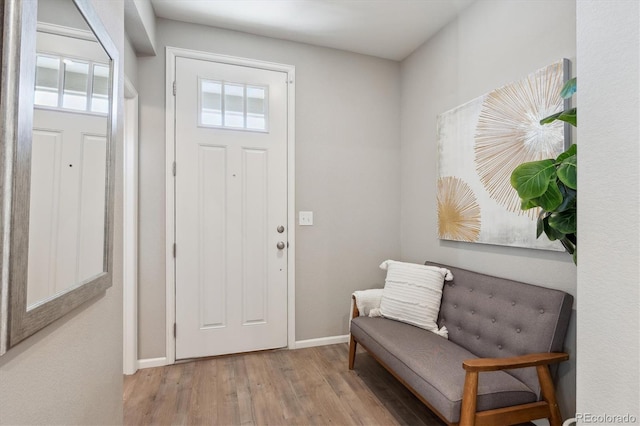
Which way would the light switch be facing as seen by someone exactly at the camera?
facing the viewer

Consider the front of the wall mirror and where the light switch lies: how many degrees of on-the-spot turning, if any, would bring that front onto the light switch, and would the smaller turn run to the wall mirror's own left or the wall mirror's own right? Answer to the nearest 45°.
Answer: approximately 90° to the wall mirror's own left

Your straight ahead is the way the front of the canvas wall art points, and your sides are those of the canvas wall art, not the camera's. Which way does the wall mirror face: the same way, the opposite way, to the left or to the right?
the opposite way

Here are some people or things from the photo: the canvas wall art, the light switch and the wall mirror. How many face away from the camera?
0

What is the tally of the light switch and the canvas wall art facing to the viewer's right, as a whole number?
0

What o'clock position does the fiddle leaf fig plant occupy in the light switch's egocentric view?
The fiddle leaf fig plant is roughly at 11 o'clock from the light switch.

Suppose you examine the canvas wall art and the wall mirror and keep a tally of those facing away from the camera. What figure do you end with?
0

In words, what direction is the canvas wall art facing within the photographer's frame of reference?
facing the viewer and to the left of the viewer

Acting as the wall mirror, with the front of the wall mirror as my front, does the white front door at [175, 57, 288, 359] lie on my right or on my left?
on my left

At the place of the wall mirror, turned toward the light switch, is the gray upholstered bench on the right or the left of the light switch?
right

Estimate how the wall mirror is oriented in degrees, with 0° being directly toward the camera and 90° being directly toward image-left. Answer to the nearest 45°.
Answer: approximately 315°

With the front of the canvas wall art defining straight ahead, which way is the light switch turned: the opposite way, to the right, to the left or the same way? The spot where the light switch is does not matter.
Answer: to the left

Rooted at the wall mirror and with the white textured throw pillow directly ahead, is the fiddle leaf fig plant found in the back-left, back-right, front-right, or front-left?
front-right

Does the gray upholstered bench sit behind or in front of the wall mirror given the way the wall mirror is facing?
in front

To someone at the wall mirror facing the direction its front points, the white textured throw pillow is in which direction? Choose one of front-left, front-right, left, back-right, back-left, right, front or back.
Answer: front-left

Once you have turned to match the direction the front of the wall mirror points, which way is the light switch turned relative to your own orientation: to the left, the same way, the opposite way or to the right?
to the right
